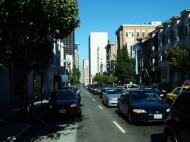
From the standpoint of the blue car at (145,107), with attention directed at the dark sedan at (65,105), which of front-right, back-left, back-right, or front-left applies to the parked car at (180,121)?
back-left

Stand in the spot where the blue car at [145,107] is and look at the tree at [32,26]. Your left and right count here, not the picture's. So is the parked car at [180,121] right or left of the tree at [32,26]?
left

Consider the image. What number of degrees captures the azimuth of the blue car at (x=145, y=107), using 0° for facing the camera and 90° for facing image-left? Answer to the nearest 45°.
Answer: approximately 315°

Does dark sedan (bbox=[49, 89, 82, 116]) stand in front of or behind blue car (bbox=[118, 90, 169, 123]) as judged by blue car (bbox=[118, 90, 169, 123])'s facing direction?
behind

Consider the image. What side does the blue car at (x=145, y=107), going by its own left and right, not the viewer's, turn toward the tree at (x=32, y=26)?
right

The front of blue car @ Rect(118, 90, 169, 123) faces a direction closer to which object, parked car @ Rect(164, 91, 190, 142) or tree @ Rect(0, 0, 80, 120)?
the parked car

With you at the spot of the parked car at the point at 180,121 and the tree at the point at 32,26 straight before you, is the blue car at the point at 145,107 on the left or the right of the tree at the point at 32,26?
right

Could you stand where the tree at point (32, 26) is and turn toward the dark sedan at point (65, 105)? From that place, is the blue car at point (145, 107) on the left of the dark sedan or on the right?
right
